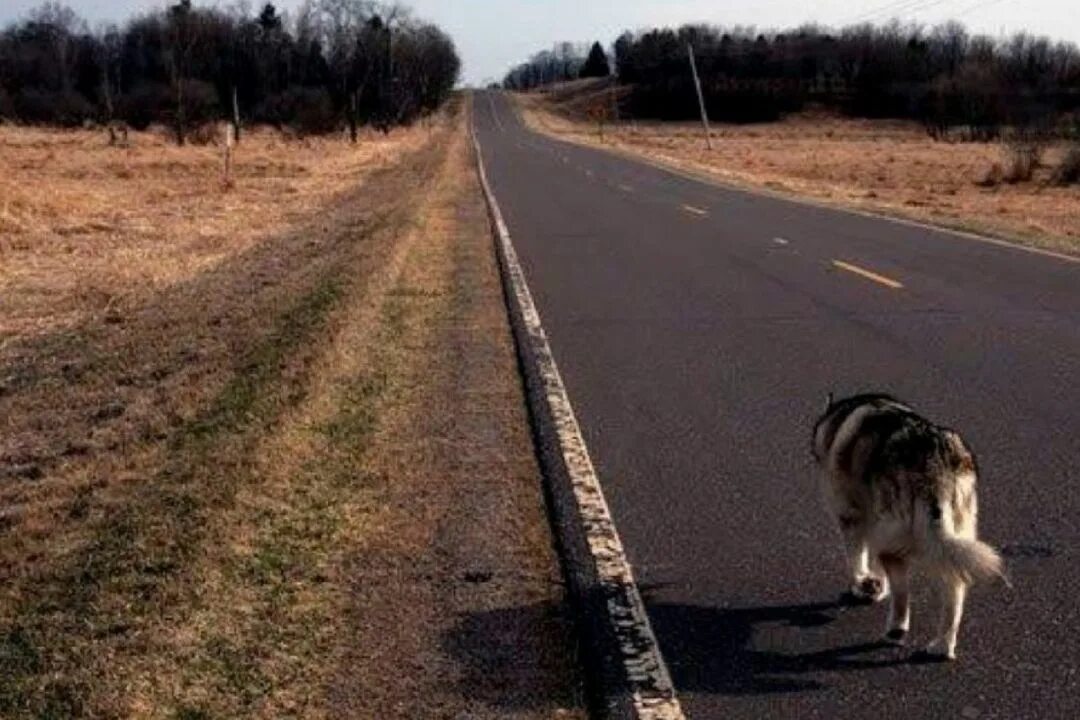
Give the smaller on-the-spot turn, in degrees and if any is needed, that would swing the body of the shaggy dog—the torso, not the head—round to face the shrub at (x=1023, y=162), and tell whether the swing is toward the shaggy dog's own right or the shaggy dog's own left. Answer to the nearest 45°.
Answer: approximately 45° to the shaggy dog's own right

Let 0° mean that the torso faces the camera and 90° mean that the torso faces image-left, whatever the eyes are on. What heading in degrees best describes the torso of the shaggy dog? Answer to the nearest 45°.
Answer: approximately 135°

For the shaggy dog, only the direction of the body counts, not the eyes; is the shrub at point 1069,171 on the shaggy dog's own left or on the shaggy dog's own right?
on the shaggy dog's own right
